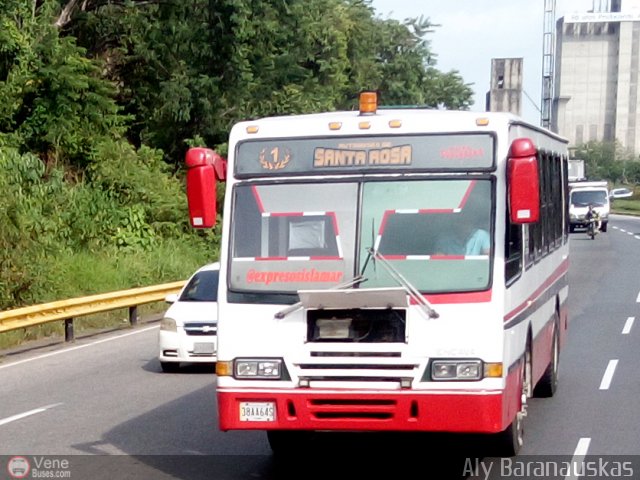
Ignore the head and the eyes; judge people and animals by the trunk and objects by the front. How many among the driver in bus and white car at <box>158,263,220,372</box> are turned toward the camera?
2

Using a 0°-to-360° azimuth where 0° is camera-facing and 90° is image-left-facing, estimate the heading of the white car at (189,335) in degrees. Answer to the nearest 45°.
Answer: approximately 0°

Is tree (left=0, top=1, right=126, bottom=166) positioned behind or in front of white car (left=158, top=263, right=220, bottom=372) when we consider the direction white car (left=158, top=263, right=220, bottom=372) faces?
behind

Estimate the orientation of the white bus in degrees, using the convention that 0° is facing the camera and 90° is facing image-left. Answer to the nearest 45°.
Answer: approximately 0°

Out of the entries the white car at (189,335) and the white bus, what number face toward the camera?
2
